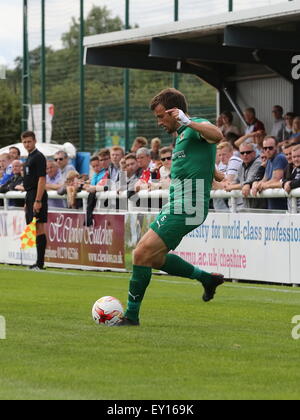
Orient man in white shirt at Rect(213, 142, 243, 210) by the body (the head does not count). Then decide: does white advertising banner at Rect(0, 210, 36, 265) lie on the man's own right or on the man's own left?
on the man's own right

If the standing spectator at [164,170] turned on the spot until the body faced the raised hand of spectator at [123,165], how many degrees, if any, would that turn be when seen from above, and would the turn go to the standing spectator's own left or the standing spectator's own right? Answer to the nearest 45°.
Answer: approximately 90° to the standing spectator's own right

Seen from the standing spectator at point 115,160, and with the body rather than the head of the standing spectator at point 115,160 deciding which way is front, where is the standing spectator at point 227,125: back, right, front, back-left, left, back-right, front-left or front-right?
back

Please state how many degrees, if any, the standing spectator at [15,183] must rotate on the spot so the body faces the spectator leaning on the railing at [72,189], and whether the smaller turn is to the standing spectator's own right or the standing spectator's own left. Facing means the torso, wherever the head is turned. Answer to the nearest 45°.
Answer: approximately 45° to the standing spectator's own left

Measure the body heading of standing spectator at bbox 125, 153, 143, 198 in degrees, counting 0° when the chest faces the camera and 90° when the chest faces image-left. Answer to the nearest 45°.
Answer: approximately 45°

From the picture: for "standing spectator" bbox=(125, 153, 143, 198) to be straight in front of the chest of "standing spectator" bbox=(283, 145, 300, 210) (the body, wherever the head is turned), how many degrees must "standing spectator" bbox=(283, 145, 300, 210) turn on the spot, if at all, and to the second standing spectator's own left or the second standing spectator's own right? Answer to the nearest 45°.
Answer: approximately 90° to the second standing spectator's own right

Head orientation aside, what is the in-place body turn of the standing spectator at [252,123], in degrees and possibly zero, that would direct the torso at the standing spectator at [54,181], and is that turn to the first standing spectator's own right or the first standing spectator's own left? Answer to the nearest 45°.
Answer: approximately 45° to the first standing spectator's own right

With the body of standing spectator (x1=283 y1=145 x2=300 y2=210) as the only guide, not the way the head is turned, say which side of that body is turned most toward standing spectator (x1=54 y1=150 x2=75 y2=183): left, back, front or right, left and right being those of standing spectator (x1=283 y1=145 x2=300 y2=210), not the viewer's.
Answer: right

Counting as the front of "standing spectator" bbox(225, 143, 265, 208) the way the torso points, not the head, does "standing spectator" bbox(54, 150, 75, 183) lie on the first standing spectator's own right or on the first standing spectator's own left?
on the first standing spectator's own right

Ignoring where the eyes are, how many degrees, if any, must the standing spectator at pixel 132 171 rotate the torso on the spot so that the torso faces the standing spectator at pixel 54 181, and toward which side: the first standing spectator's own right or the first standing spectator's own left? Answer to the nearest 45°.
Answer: approximately 90° to the first standing spectator's own right
